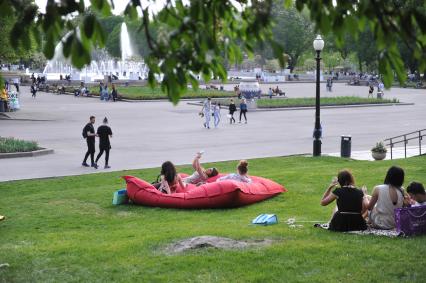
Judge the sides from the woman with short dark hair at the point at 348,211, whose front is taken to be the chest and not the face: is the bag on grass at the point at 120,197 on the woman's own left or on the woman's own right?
on the woman's own left

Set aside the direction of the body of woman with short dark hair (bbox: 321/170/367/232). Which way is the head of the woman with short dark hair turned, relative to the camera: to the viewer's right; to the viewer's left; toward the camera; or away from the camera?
away from the camera

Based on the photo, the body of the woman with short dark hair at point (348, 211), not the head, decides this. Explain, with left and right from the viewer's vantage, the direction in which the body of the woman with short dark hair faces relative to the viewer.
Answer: facing away from the viewer

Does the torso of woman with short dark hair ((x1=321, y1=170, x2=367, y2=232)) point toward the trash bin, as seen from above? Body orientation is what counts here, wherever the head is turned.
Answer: yes

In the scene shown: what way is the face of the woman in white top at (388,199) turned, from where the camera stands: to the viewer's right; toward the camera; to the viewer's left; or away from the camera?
away from the camera

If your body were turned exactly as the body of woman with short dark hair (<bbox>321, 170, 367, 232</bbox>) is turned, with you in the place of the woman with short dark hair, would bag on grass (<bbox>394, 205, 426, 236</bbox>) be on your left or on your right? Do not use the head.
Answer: on your right
